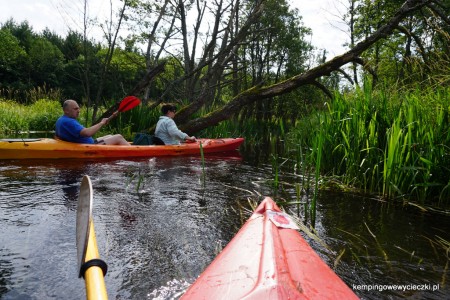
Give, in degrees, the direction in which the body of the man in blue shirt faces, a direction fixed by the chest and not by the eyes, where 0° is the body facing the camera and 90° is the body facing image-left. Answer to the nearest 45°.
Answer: approximately 270°

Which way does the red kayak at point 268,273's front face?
away from the camera

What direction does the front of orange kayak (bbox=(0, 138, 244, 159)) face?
to the viewer's right

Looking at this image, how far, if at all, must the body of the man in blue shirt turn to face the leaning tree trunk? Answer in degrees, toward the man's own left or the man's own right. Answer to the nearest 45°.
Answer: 0° — they already face it

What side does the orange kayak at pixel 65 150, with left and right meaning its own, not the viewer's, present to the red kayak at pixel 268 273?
right

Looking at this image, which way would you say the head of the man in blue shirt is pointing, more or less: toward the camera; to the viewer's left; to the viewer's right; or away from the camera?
to the viewer's right

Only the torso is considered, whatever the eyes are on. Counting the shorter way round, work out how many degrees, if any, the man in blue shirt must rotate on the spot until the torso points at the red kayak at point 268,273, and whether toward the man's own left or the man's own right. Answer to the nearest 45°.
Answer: approximately 90° to the man's own right
